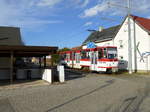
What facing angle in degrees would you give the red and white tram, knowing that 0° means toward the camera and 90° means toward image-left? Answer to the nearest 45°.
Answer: approximately 315°
